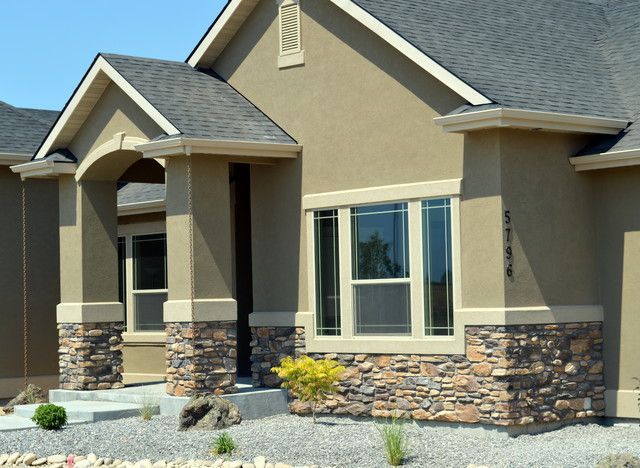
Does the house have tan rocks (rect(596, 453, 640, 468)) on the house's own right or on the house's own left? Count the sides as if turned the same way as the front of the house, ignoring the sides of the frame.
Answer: on the house's own left

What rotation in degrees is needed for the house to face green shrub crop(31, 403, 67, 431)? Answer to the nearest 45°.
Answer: approximately 45° to its right

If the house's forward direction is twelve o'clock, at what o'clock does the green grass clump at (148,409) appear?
The green grass clump is roughly at 2 o'clock from the house.

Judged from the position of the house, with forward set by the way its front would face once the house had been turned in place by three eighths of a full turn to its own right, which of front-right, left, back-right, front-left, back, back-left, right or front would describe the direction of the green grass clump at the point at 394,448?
back

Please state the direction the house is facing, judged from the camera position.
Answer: facing the viewer and to the left of the viewer
